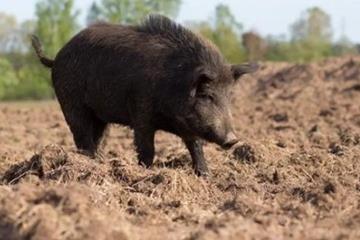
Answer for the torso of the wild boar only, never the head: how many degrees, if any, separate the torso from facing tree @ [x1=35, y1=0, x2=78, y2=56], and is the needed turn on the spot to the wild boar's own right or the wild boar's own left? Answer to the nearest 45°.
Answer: approximately 135° to the wild boar's own left

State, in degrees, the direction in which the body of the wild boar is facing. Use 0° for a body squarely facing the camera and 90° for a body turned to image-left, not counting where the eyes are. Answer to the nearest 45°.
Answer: approximately 315°
